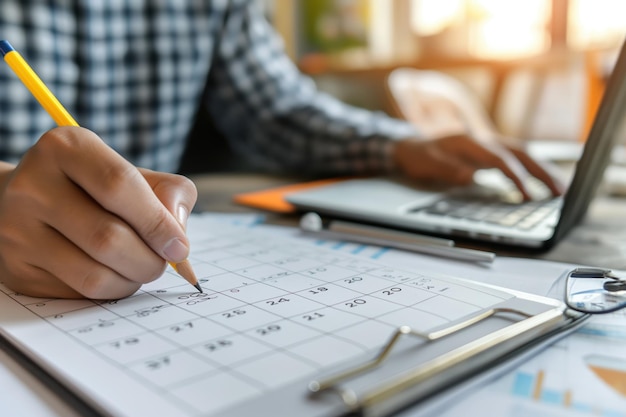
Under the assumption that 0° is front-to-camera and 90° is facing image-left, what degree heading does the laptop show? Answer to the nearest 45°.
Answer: approximately 135°

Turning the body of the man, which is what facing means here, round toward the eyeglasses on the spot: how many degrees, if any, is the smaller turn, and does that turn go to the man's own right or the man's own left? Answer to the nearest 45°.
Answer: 0° — they already face it

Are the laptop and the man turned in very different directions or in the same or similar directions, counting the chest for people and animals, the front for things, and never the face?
very different directions

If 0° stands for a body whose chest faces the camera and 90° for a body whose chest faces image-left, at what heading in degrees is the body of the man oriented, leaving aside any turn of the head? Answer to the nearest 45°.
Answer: approximately 315°
